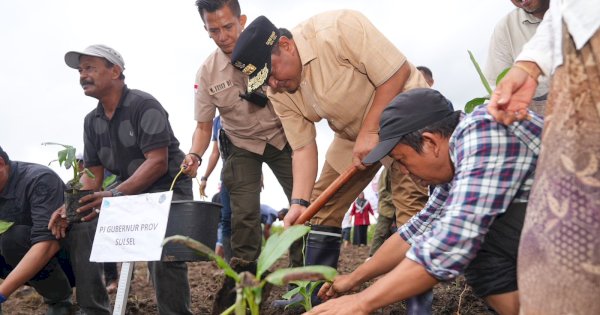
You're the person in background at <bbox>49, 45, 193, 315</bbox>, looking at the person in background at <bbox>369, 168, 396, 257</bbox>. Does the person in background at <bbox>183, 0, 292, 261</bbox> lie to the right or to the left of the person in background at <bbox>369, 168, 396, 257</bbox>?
right

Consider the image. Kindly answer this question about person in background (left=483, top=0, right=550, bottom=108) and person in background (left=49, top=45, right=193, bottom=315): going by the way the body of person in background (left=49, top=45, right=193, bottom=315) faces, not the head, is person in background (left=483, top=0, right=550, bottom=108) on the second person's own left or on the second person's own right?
on the second person's own left

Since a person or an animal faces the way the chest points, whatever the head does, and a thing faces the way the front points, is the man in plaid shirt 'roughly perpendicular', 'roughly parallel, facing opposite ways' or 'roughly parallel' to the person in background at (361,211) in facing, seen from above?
roughly perpendicular

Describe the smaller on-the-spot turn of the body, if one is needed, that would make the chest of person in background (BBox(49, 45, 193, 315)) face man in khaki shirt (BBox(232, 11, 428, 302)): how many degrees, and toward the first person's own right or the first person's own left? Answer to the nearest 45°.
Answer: approximately 90° to the first person's own left

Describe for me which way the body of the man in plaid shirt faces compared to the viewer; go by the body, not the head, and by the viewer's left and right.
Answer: facing to the left of the viewer

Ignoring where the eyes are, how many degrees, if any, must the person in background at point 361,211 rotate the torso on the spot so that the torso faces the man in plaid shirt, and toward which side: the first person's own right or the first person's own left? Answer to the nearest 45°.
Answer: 0° — they already face them

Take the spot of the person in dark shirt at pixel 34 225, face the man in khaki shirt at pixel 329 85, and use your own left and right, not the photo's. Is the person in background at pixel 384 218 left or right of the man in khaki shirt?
left

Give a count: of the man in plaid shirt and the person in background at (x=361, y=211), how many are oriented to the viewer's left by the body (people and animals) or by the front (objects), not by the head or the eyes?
1

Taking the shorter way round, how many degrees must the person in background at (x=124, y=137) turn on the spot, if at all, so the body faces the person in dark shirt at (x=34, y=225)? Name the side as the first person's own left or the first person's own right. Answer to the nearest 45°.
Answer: approximately 45° to the first person's own right

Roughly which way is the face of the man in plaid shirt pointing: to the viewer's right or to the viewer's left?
to the viewer's left
